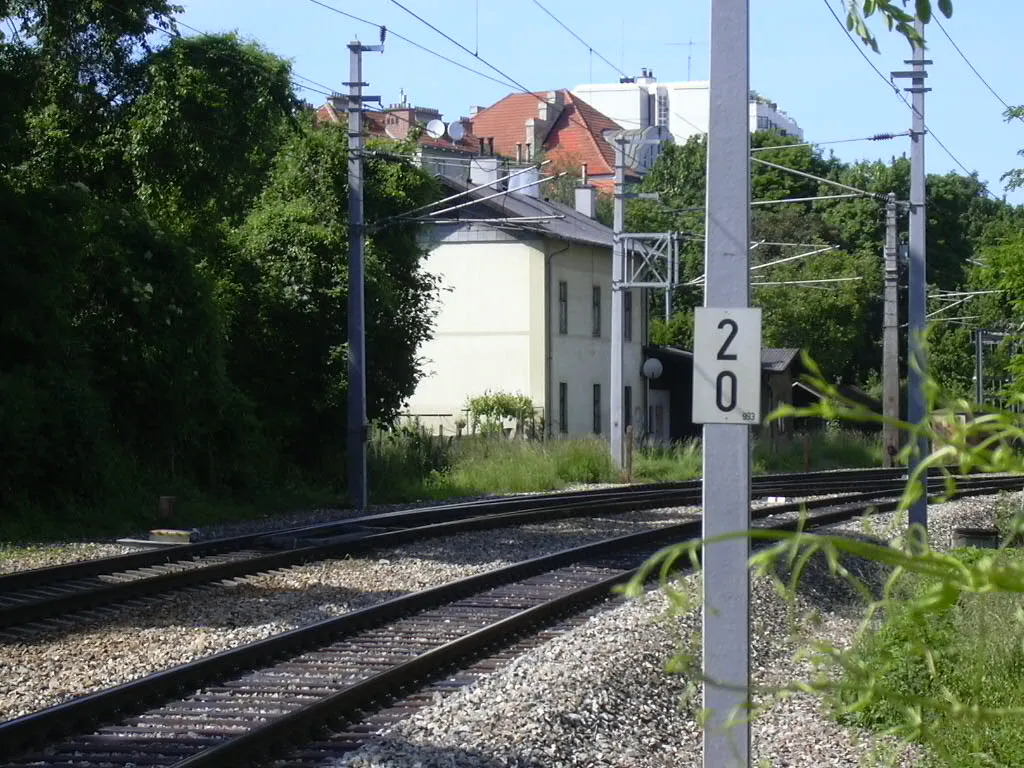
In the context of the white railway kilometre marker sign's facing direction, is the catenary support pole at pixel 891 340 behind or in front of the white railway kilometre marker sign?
behind

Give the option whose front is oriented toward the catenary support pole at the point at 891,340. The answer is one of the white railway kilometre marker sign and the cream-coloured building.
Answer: the cream-coloured building

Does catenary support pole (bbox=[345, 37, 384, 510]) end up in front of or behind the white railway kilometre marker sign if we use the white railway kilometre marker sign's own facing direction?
behind

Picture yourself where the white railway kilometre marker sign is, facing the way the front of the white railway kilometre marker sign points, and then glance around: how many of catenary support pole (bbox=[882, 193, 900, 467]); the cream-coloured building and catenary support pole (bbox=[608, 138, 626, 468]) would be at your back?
3

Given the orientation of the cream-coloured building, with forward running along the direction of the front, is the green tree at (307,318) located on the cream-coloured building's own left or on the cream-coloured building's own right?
on the cream-coloured building's own right

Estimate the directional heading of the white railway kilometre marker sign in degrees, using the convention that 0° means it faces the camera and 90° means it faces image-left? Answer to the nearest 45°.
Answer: approximately 0°

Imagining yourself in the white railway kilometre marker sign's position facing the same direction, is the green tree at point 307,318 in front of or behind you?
behind

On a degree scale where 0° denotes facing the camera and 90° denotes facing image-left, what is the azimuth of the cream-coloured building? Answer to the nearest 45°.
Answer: approximately 315°

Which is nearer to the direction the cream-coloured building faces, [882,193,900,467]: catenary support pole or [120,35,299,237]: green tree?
the catenary support pole
